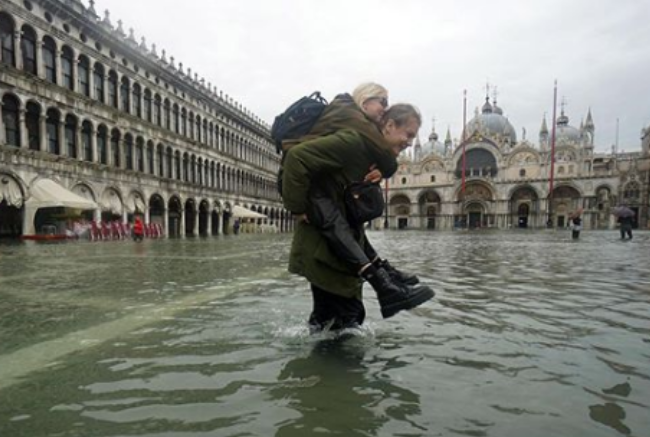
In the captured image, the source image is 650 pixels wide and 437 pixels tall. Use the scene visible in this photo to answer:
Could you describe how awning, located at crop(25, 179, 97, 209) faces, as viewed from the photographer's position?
facing the viewer and to the right of the viewer

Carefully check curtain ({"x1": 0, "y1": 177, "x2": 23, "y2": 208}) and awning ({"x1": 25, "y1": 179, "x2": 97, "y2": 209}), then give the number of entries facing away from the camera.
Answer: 0

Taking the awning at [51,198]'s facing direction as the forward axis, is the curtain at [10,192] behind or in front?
behind

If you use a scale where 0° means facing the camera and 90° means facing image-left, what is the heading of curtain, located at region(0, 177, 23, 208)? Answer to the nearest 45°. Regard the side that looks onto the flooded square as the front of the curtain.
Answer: approximately 315°
